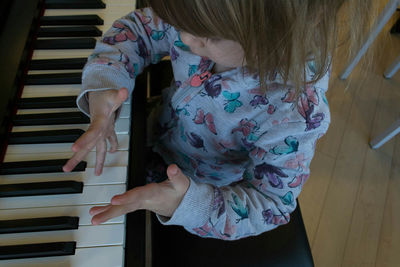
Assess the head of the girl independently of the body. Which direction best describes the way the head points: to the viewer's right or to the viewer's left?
to the viewer's left

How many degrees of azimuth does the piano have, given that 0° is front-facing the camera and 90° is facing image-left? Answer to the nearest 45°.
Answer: approximately 270°
